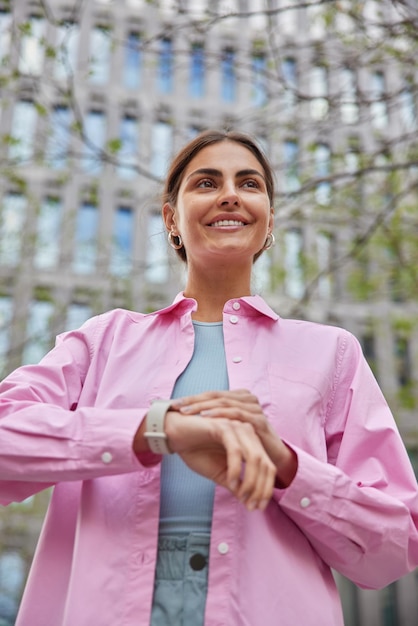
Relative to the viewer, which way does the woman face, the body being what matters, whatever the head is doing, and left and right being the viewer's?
facing the viewer
